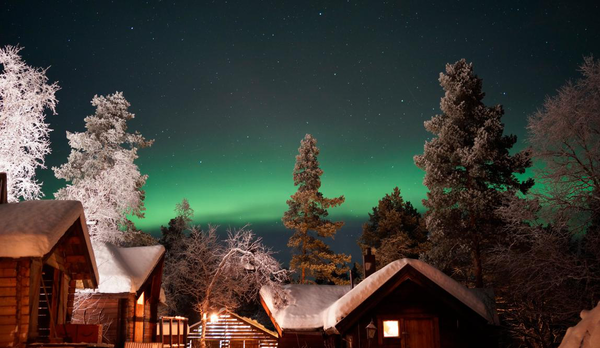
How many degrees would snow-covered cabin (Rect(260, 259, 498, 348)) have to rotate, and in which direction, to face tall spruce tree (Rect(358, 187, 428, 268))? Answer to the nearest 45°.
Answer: approximately 180°

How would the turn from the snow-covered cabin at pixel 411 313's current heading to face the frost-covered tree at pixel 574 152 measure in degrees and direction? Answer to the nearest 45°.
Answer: approximately 135° to its left

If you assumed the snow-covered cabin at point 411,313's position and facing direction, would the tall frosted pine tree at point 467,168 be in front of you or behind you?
behind

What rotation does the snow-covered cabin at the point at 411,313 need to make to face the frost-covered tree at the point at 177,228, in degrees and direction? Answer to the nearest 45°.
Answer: approximately 135° to its right

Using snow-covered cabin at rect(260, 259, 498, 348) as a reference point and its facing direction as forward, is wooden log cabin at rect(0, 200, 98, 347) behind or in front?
in front

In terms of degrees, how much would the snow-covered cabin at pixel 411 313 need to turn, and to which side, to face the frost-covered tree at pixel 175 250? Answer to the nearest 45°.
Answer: approximately 135° to its right

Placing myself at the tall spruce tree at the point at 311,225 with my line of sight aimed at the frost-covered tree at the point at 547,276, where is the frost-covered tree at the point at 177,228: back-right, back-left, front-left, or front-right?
back-right

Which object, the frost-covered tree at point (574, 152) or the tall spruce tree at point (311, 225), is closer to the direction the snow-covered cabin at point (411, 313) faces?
the frost-covered tree

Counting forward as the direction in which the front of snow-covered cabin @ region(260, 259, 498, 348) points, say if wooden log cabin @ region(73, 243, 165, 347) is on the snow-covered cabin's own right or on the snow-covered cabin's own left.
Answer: on the snow-covered cabin's own right

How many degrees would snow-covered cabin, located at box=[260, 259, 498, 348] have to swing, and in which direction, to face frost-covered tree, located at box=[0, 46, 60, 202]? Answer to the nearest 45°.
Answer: approximately 90° to its right

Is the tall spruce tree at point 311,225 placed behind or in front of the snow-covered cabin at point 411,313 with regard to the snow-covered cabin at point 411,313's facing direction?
behind
